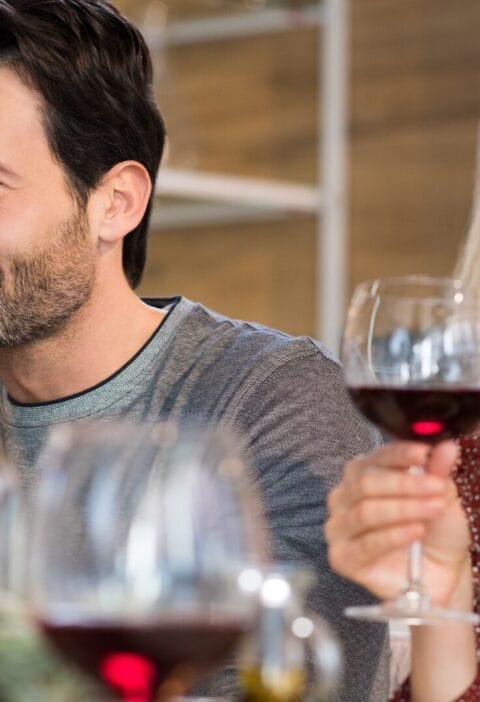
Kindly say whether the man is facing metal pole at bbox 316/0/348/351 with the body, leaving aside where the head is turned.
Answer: no

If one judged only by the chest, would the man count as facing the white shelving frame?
no

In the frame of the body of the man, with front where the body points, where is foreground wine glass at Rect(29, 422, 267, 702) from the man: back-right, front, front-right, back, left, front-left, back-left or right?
front-left

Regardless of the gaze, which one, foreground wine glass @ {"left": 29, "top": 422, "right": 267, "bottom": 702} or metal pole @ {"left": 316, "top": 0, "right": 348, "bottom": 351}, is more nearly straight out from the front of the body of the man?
the foreground wine glass

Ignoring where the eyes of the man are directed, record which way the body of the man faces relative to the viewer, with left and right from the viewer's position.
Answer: facing the viewer and to the left of the viewer
